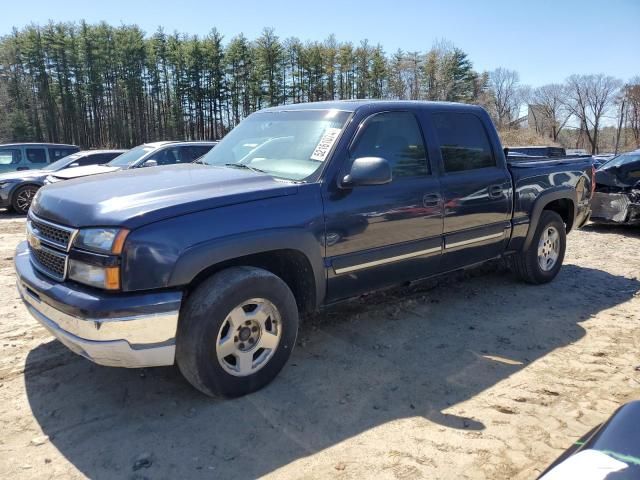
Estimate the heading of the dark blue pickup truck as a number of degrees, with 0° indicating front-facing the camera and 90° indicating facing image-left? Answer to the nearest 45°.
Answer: approximately 45°

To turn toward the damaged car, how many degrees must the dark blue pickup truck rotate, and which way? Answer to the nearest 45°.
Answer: approximately 180°
